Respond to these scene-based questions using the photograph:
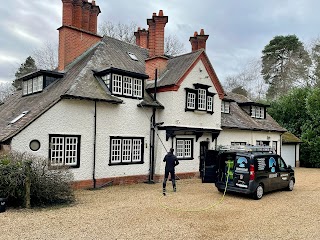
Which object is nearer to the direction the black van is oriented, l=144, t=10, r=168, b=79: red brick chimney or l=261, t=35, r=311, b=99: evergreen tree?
the evergreen tree

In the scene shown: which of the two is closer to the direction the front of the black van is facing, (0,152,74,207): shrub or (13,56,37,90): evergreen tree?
the evergreen tree

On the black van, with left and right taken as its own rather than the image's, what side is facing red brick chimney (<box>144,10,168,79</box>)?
left

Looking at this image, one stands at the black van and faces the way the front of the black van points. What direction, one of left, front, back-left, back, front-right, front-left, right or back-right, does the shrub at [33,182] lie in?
back

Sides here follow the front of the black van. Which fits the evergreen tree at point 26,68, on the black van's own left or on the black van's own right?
on the black van's own left

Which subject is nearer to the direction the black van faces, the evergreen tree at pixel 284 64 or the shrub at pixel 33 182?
the evergreen tree

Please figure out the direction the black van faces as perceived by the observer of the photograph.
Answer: facing away from the viewer and to the right of the viewer

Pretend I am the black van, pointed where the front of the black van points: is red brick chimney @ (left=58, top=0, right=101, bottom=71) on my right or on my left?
on my left

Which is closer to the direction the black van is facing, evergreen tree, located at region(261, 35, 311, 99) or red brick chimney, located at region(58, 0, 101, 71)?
the evergreen tree

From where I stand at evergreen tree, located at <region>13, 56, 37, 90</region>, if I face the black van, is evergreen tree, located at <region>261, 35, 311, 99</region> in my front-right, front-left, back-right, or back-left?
front-left

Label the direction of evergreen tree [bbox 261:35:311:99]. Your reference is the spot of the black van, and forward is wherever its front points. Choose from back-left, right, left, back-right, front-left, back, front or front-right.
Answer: front-left
